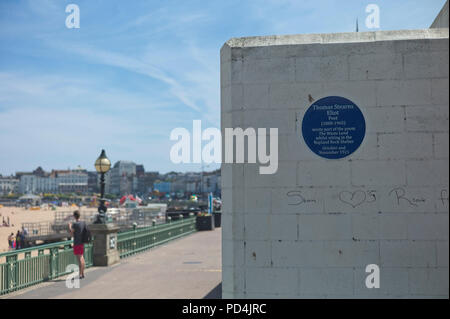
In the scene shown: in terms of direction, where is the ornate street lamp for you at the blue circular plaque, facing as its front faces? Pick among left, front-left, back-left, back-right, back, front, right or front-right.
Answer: back-right

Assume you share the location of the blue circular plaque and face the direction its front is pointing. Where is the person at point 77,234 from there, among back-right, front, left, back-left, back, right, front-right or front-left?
back-right

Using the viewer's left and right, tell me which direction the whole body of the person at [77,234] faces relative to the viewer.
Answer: facing away from the viewer and to the left of the viewer

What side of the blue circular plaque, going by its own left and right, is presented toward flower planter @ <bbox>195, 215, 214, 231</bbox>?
back

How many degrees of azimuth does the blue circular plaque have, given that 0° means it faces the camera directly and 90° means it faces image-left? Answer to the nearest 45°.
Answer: approximately 0°

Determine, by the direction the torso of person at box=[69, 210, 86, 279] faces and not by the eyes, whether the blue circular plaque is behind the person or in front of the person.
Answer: behind

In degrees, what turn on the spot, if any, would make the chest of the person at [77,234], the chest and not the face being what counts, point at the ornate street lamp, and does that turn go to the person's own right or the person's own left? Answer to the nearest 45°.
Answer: approximately 45° to the person's own right

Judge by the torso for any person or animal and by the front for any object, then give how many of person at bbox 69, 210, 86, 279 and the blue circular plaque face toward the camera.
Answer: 1

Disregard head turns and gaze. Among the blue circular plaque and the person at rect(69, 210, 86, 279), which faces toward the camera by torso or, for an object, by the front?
the blue circular plaque

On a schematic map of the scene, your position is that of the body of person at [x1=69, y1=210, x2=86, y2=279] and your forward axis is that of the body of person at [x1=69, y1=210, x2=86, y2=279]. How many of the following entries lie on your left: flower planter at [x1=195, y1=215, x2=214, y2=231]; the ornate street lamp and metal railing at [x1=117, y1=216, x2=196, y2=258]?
0
